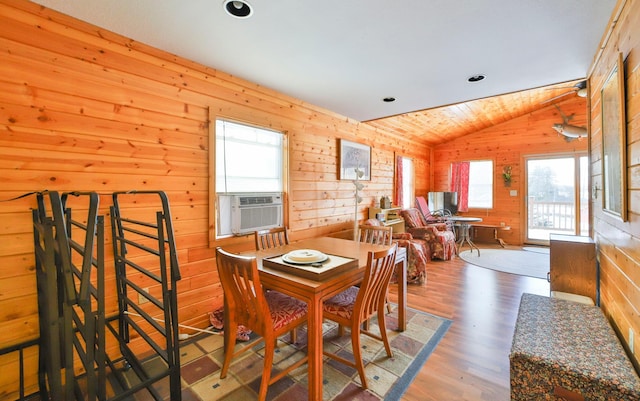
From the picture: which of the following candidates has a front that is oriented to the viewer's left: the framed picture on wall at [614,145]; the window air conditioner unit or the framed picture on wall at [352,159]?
the framed picture on wall at [614,145]

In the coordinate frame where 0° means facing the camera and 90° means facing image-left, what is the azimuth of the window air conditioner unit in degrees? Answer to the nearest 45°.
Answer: approximately 315°

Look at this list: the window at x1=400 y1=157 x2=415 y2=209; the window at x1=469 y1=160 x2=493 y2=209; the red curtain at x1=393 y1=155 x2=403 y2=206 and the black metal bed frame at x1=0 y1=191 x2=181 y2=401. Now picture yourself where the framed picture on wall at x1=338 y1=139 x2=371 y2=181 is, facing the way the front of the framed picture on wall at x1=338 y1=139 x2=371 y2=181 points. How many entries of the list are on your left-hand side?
3

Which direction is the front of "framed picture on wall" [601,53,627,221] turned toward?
to the viewer's left

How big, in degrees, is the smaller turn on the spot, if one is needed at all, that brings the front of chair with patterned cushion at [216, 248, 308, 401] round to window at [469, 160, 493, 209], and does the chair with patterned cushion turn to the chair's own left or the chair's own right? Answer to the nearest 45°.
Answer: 0° — it already faces it

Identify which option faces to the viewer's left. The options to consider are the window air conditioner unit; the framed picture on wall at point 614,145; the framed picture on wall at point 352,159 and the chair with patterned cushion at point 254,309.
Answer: the framed picture on wall at point 614,145

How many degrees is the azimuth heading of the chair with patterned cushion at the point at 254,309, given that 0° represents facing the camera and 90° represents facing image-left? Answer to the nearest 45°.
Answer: approximately 225°

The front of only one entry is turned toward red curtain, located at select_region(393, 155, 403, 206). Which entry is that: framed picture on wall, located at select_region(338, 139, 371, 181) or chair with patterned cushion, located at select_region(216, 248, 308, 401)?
the chair with patterned cushion

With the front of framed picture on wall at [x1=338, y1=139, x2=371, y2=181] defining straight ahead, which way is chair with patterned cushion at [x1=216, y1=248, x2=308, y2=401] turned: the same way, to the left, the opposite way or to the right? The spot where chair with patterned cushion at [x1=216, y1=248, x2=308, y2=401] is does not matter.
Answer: to the left

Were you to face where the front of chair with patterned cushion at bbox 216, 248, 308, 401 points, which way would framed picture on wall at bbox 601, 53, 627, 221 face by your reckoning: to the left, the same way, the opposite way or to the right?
to the left

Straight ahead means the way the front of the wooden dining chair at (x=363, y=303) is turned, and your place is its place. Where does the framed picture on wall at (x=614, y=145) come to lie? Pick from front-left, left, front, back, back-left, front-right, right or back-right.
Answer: back-right

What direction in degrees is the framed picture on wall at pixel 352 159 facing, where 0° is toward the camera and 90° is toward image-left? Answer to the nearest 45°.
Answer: approximately 315°

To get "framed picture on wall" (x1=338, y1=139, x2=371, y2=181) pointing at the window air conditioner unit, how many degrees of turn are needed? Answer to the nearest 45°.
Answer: approximately 90° to its right
